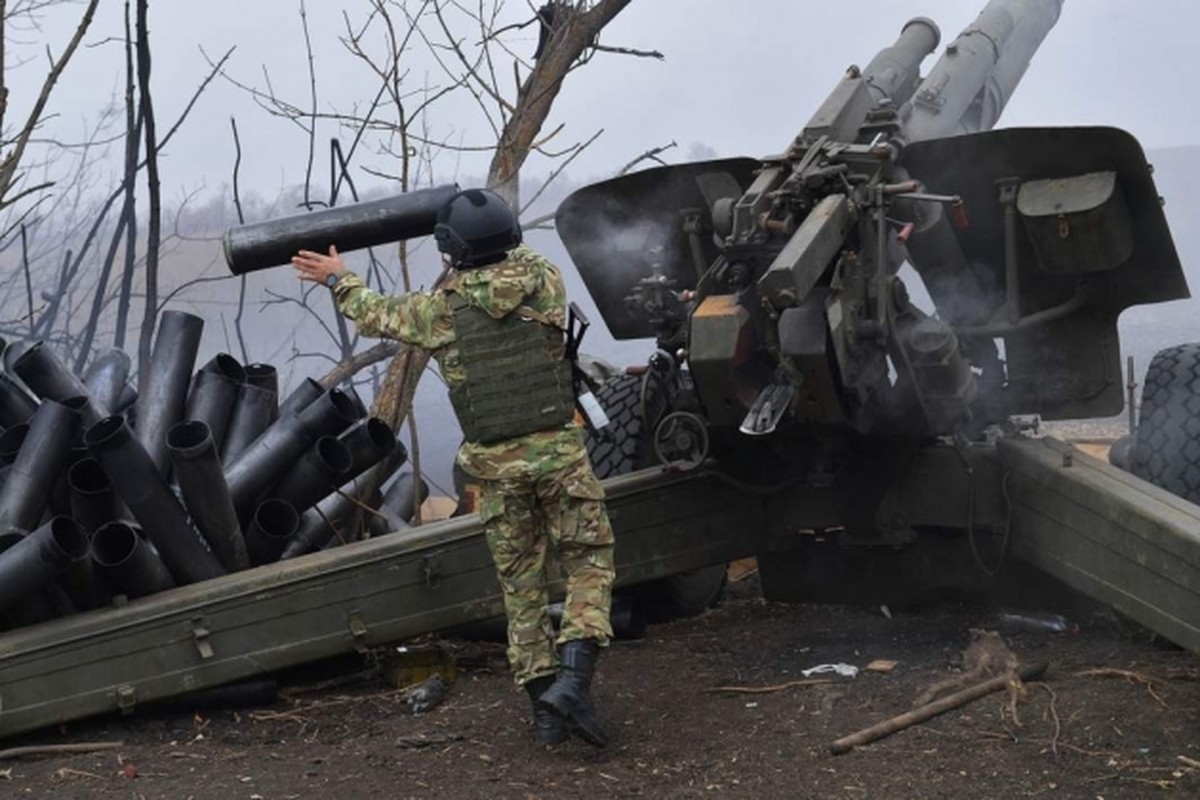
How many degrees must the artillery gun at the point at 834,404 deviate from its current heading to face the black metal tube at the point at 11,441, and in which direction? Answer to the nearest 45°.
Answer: approximately 135° to its left

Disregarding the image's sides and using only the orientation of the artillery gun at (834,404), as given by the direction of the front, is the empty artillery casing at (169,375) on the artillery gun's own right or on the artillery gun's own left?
on the artillery gun's own left

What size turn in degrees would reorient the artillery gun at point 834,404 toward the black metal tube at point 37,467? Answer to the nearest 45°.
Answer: approximately 135° to its left

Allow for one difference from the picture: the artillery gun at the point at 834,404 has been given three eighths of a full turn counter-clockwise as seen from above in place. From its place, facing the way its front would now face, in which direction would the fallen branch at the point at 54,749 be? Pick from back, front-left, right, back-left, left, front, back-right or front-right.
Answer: front

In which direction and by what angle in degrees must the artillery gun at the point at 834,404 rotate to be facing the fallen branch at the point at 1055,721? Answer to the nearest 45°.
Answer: approximately 135° to its right

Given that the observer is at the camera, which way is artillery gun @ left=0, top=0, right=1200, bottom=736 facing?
facing away from the viewer and to the right of the viewer

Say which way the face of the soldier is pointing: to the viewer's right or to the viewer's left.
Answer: to the viewer's left

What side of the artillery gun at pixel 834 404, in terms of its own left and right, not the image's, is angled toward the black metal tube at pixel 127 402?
left
